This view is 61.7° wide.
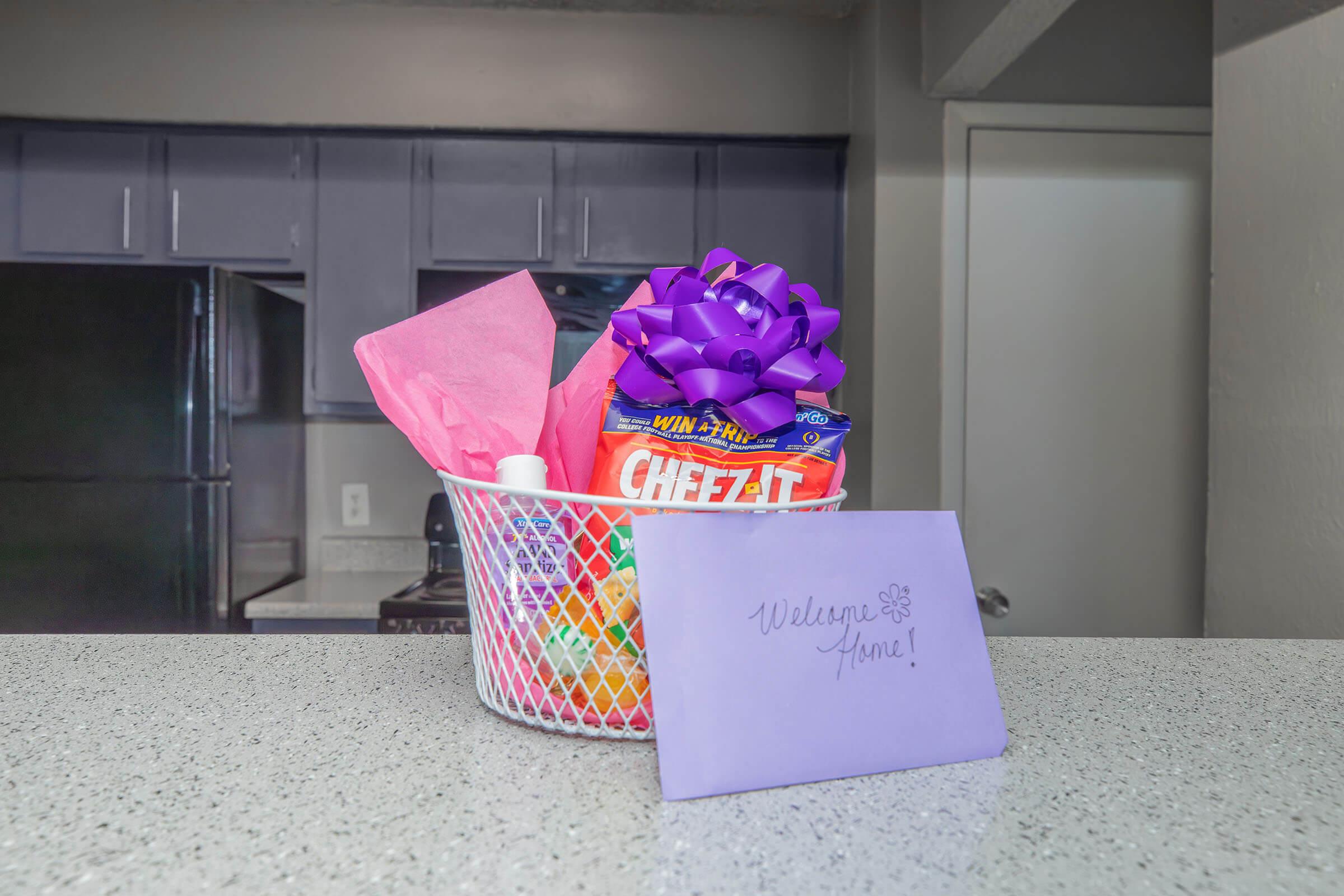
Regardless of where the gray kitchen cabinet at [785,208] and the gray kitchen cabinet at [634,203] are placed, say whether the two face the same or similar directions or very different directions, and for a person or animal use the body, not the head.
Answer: same or similar directions

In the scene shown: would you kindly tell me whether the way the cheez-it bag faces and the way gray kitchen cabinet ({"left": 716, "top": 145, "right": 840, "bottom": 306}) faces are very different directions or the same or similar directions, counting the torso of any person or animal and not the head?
same or similar directions

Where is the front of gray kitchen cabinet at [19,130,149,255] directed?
toward the camera

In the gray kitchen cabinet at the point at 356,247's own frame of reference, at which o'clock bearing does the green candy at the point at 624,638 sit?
The green candy is roughly at 12 o'clock from the gray kitchen cabinet.

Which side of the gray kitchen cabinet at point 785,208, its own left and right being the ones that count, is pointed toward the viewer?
front

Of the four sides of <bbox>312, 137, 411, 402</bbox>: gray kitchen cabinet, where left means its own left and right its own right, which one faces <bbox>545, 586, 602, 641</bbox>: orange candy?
front

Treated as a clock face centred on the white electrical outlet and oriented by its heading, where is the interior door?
The interior door is roughly at 10 o'clock from the white electrical outlet.

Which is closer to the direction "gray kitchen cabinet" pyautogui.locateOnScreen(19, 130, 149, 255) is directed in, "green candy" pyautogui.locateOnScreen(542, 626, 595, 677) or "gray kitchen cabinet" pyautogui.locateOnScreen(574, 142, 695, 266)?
the green candy

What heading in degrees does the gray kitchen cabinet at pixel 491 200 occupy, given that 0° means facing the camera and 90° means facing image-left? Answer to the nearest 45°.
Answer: approximately 0°

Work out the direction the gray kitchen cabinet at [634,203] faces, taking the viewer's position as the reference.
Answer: facing the viewer
